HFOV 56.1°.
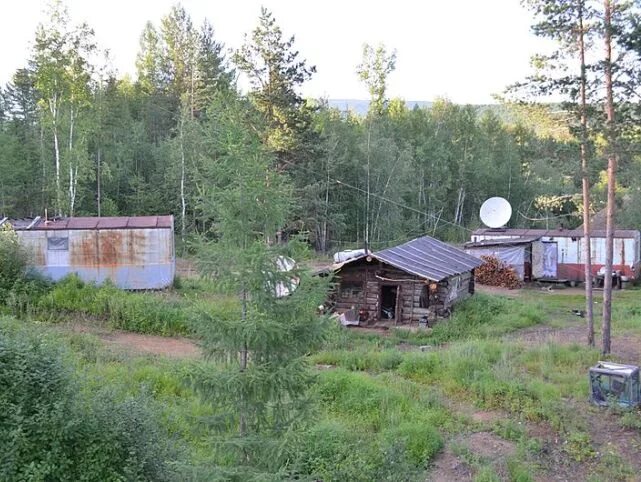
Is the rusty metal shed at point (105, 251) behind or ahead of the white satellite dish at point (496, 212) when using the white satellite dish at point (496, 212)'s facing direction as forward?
ahead

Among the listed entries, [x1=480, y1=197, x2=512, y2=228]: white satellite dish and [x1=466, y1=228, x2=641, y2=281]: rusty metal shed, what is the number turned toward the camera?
2

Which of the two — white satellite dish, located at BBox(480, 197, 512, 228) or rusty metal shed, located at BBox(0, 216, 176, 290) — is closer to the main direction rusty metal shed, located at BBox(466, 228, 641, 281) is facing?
the rusty metal shed

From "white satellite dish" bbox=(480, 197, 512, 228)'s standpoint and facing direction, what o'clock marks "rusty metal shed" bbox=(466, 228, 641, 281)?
The rusty metal shed is roughly at 10 o'clock from the white satellite dish.

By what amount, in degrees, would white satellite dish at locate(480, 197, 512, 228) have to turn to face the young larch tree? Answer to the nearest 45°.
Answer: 0° — it already faces it

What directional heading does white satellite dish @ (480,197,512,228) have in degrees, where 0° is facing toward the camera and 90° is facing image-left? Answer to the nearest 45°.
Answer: approximately 0°

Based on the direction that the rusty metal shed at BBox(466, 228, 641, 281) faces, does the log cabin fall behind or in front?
in front

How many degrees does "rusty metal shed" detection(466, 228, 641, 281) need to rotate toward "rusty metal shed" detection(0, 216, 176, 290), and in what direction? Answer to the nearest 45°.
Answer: approximately 45° to its right

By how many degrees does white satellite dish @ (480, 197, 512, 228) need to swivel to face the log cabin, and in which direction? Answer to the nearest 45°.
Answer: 0° — it already faces it
